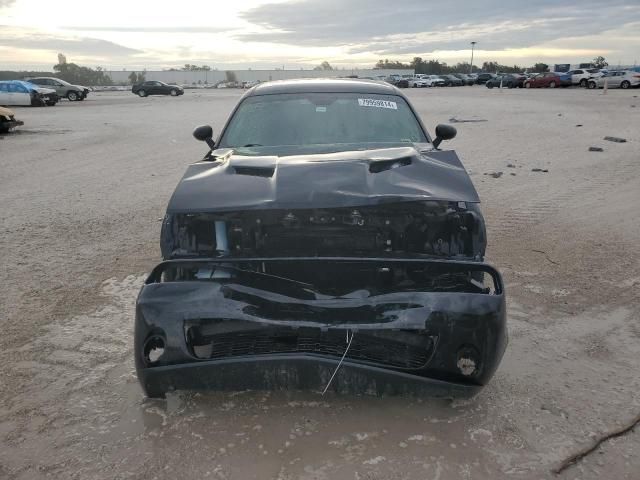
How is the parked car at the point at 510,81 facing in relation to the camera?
to the viewer's left

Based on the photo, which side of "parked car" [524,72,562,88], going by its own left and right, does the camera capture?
left

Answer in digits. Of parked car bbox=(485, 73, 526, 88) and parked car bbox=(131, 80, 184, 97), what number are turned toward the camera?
0

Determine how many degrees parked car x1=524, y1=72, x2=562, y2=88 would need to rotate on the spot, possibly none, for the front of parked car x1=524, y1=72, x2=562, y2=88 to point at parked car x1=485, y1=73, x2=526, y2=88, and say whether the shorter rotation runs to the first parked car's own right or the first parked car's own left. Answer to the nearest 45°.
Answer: approximately 45° to the first parked car's own right

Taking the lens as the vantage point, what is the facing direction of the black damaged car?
facing the viewer
